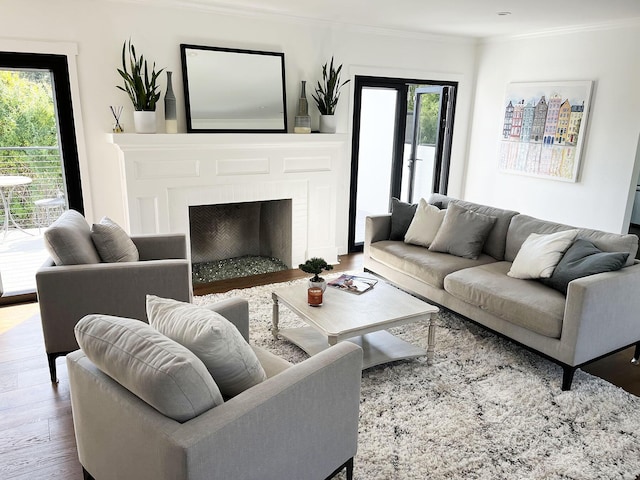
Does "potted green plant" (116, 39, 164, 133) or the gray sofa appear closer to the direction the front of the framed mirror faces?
the gray sofa

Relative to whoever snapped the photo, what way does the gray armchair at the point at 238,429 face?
facing away from the viewer and to the right of the viewer

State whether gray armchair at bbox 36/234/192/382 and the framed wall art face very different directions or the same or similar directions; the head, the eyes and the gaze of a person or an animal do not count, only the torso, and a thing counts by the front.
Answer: very different directions

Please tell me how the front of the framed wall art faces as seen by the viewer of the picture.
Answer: facing the viewer and to the left of the viewer

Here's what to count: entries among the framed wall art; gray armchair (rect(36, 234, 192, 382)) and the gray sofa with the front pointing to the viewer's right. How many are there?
1

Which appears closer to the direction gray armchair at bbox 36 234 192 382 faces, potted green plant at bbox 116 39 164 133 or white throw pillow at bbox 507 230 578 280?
the white throw pillow

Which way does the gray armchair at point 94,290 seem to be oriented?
to the viewer's right

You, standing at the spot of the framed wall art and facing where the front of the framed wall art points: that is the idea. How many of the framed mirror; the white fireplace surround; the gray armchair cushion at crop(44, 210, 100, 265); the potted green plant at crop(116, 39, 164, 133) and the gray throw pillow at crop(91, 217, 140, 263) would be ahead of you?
5

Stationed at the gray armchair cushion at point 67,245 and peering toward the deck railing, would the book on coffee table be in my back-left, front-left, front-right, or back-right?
back-right

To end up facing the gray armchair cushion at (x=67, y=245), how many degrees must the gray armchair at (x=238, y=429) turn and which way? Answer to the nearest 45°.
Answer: approximately 90° to its left

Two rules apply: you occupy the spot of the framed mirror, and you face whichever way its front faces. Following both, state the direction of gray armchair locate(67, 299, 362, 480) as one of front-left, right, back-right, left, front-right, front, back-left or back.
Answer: front-right

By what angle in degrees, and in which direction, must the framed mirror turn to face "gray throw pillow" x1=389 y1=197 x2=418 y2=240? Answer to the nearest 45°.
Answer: approximately 45° to its left

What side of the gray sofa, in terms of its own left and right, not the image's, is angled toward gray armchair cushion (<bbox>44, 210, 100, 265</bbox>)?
front

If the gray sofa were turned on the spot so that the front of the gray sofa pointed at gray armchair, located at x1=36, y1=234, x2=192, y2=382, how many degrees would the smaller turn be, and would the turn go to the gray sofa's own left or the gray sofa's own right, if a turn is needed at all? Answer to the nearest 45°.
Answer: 0° — it already faces it

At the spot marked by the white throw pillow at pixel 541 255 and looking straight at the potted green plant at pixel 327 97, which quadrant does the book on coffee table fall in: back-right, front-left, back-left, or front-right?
front-left

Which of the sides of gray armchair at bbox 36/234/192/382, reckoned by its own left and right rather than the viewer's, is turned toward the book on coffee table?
front

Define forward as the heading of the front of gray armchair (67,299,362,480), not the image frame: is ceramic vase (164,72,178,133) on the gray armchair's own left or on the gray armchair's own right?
on the gray armchair's own left

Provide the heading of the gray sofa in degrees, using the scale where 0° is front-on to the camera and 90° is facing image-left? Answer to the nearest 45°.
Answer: approximately 45°

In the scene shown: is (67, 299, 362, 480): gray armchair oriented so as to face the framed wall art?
yes
